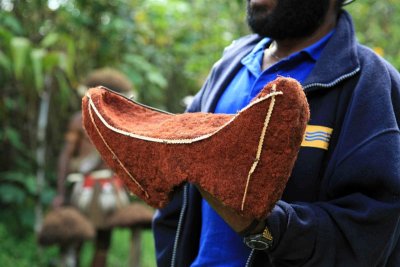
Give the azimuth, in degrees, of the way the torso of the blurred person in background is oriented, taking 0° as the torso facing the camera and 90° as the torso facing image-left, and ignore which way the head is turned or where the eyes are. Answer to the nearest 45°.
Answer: approximately 0°

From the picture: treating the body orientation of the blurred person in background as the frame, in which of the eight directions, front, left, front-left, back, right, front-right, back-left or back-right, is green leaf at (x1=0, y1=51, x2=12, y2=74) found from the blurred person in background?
back-right

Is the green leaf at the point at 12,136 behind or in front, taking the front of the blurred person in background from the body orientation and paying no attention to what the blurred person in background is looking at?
behind

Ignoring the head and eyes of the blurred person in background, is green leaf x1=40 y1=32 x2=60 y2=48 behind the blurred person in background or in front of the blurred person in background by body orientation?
behind
